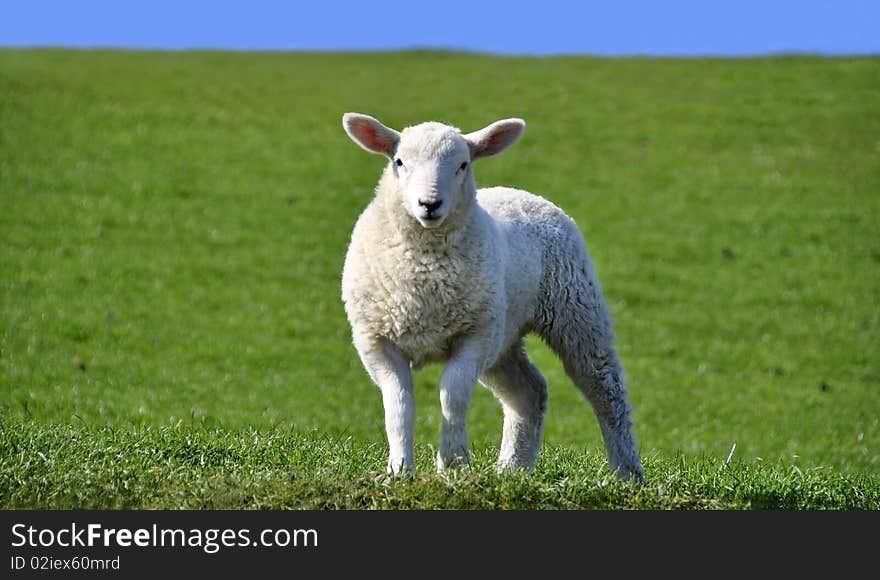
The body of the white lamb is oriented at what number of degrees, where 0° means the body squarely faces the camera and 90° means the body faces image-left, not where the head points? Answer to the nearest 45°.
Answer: approximately 45°
